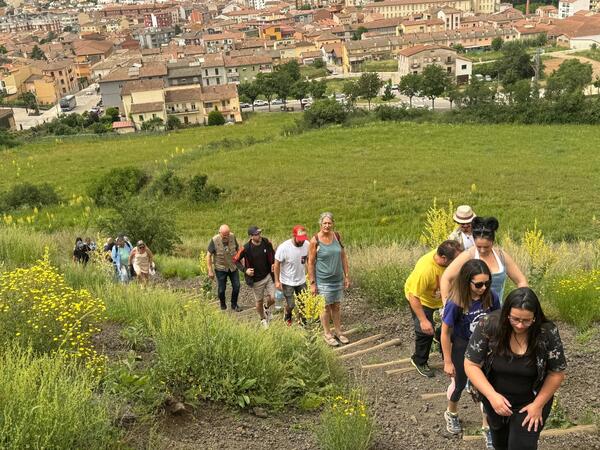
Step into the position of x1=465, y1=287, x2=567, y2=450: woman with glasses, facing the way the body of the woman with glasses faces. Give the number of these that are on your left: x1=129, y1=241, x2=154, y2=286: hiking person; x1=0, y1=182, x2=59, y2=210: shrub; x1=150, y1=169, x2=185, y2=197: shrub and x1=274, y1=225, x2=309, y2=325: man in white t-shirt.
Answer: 0

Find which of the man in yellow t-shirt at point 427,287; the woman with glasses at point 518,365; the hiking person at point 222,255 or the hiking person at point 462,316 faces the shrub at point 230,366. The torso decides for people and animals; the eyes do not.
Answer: the hiking person at point 222,255

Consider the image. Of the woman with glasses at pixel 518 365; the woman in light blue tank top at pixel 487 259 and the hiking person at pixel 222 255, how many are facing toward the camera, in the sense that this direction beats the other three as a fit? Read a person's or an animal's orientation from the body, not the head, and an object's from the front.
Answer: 3

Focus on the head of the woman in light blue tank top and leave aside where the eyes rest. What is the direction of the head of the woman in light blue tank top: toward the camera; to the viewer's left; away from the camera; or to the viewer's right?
toward the camera

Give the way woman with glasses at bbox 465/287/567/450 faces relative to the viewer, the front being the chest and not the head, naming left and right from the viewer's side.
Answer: facing the viewer

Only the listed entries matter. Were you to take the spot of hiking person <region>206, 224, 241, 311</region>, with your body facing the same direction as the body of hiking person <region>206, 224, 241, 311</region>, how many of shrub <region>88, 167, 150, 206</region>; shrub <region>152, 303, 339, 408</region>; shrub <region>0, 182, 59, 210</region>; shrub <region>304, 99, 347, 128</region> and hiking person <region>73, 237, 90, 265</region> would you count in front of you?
1

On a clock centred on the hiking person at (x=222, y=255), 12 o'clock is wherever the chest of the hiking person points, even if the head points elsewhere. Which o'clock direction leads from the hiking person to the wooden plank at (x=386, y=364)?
The wooden plank is roughly at 11 o'clock from the hiking person.

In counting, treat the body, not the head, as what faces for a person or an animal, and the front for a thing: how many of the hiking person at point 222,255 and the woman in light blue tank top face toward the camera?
2

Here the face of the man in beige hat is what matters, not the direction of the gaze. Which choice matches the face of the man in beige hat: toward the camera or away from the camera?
toward the camera

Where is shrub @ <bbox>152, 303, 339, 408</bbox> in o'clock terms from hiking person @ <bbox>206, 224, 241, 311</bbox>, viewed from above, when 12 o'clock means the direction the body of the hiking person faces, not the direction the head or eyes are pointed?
The shrub is roughly at 12 o'clock from the hiking person.

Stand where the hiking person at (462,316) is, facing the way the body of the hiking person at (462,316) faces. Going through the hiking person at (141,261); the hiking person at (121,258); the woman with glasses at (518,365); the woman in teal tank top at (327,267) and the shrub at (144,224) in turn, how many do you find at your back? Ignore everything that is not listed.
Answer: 4

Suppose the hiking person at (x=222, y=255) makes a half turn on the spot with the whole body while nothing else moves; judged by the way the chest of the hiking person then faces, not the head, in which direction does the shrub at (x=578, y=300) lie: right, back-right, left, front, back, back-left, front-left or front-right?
back-right

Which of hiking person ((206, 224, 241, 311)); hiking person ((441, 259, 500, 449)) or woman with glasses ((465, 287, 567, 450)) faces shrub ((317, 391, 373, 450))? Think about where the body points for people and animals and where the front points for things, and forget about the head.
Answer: hiking person ((206, 224, 241, 311))

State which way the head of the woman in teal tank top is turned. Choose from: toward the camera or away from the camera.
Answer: toward the camera

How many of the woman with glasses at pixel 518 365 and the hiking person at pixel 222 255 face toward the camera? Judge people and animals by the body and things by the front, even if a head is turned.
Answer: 2

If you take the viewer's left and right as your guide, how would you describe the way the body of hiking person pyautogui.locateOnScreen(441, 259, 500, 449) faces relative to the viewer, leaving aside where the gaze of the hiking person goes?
facing the viewer and to the right of the viewer

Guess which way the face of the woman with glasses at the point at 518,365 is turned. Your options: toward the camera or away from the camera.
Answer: toward the camera

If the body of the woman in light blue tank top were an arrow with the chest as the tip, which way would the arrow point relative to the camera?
toward the camera

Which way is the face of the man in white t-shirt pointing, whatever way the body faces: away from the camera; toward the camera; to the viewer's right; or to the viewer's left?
toward the camera

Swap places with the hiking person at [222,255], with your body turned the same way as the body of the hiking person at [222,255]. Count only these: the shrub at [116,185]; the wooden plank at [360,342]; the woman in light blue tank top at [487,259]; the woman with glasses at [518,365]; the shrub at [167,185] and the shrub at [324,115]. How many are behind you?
3
